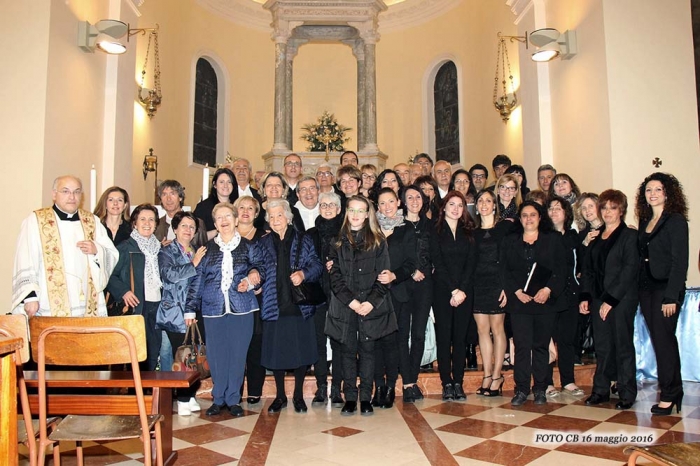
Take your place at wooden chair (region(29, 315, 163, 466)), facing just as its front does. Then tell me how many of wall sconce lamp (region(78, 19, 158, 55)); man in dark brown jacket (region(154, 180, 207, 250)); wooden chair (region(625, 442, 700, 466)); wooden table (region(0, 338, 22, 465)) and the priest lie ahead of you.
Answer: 3

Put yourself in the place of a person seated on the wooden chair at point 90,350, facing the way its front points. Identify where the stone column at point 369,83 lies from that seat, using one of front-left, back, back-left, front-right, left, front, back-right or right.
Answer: front-right

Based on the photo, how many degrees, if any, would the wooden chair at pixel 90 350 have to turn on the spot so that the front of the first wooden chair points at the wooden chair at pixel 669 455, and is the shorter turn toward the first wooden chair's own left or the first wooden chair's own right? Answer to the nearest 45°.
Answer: approximately 135° to the first wooden chair's own right

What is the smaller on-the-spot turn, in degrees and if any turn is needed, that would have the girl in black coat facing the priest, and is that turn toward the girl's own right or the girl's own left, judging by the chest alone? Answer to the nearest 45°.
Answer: approximately 90° to the girl's own right

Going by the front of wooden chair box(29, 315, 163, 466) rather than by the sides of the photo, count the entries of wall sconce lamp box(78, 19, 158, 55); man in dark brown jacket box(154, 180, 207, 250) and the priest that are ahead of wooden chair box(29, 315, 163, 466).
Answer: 3

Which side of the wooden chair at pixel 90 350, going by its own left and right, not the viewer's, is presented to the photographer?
back

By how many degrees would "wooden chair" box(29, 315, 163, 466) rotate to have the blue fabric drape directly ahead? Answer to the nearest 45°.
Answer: approximately 90° to its right

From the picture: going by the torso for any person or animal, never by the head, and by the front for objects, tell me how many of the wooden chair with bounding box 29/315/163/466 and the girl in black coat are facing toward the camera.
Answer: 1

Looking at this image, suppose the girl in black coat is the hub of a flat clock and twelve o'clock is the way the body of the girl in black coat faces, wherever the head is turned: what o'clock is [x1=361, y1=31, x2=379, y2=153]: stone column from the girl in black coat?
The stone column is roughly at 6 o'clock from the girl in black coat.

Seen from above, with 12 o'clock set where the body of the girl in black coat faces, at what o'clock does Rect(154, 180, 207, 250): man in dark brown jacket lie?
The man in dark brown jacket is roughly at 4 o'clock from the girl in black coat.

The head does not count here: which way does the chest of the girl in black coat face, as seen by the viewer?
toward the camera

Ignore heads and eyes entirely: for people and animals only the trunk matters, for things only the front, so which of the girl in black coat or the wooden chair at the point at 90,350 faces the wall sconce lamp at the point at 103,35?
the wooden chair

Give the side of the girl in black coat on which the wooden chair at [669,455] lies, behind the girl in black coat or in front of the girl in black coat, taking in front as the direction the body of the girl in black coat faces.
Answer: in front

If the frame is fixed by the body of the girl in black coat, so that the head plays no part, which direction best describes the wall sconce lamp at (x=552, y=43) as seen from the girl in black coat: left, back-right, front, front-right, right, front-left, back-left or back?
back-left

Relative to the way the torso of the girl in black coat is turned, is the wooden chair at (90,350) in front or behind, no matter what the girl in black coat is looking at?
in front
